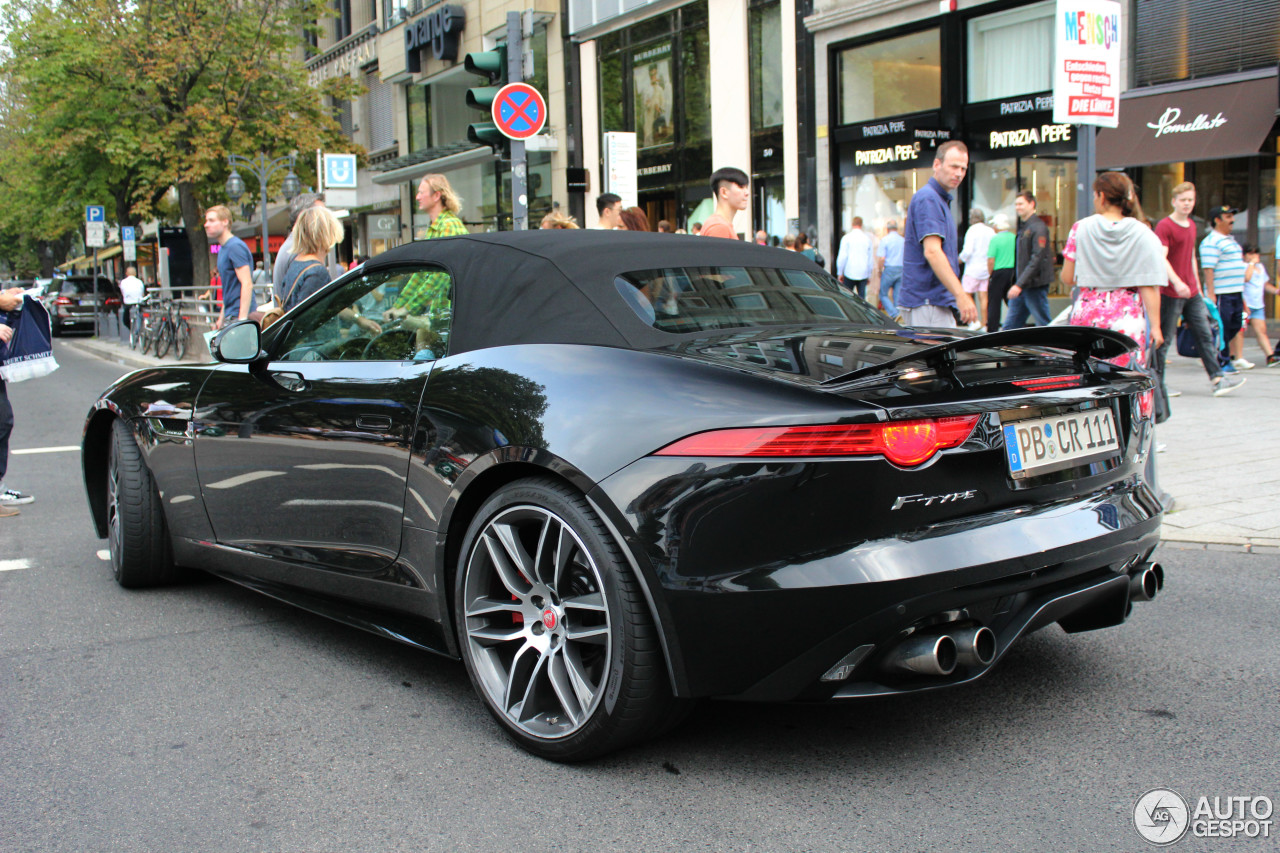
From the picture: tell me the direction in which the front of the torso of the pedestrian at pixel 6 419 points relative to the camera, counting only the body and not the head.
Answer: to the viewer's right

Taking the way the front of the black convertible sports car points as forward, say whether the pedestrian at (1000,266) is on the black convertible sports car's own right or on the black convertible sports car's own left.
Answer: on the black convertible sports car's own right

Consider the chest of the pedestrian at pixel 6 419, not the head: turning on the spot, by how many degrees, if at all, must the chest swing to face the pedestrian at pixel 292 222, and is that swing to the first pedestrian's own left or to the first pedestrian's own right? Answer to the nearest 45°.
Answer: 0° — they already face them

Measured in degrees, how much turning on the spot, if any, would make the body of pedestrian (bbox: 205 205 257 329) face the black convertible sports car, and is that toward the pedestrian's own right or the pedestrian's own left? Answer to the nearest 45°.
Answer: approximately 90° to the pedestrian's own left

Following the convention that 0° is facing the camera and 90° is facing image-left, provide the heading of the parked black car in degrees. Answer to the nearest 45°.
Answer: approximately 180°

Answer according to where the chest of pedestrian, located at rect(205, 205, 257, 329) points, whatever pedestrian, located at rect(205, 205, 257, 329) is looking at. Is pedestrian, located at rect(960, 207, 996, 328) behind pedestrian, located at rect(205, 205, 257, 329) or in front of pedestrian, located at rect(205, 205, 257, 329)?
behind

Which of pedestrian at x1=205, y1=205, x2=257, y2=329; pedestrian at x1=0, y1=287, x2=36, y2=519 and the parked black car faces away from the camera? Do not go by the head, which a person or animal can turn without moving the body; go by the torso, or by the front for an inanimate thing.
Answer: the parked black car
